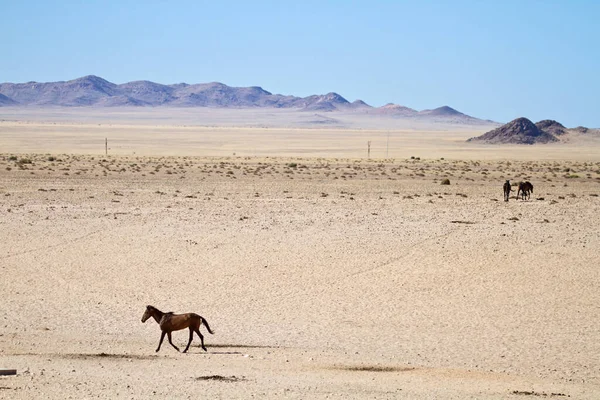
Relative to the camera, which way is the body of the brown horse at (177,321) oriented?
to the viewer's left
